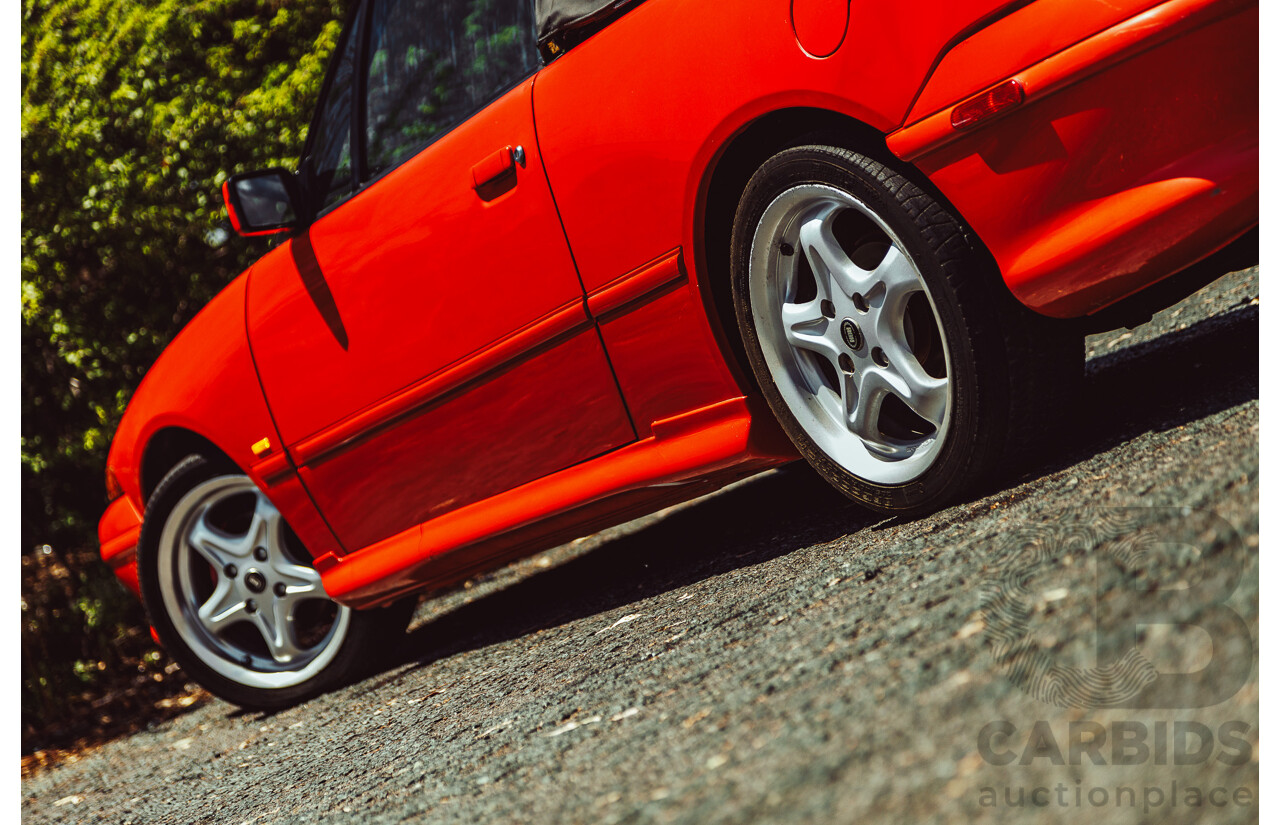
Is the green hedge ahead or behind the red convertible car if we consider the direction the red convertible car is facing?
ahead

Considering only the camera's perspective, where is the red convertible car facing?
facing away from the viewer and to the left of the viewer
